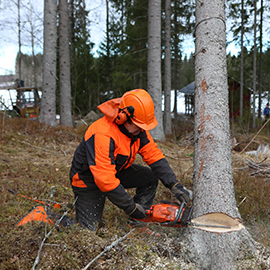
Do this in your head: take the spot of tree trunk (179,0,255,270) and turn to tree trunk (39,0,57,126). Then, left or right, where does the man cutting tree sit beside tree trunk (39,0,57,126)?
left

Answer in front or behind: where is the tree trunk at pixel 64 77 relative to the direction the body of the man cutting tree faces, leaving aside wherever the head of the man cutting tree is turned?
behind

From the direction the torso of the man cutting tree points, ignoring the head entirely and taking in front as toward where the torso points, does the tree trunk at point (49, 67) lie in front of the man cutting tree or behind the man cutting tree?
behind

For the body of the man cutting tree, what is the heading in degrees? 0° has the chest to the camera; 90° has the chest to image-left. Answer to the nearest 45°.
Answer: approximately 315°

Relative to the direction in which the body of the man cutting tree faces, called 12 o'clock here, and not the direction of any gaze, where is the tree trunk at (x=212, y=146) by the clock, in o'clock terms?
The tree trunk is roughly at 11 o'clock from the man cutting tree.
